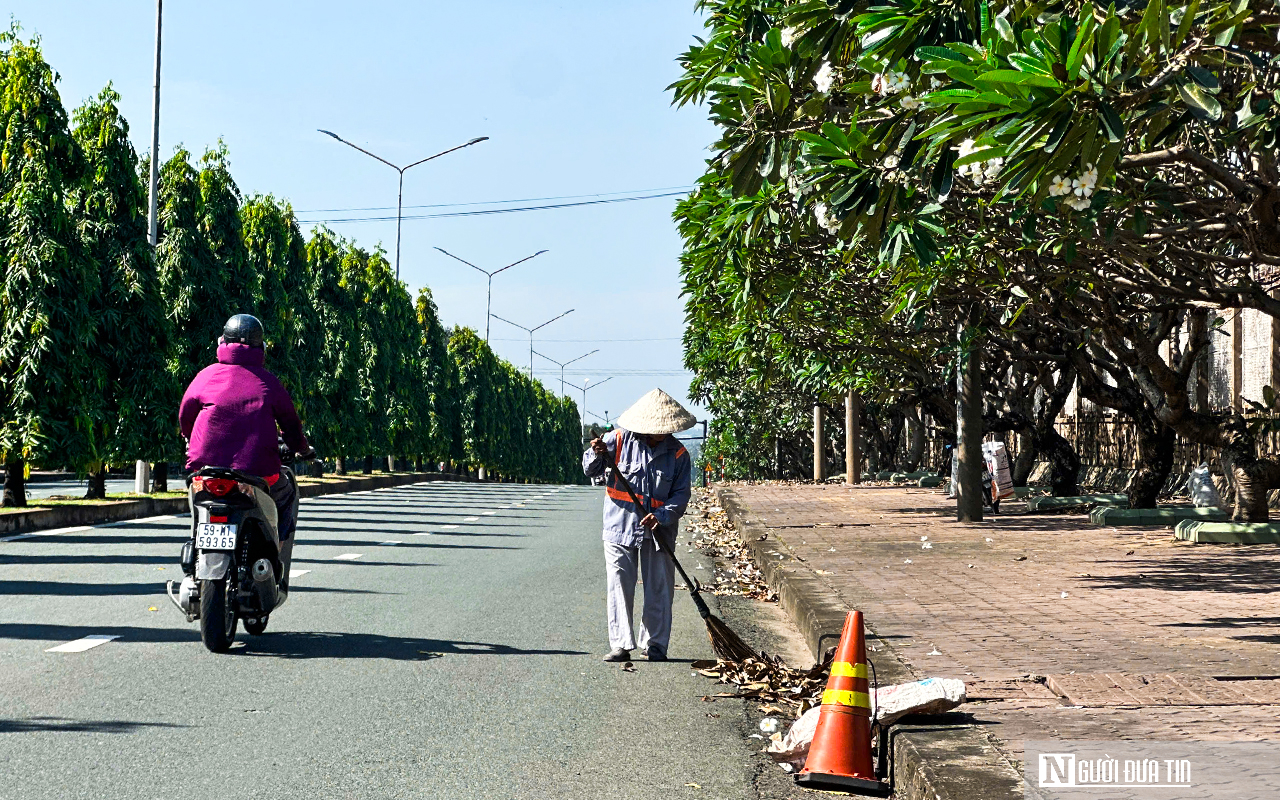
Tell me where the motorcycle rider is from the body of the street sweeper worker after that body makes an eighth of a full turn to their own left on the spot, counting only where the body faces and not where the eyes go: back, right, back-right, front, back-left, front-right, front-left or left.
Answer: back-right

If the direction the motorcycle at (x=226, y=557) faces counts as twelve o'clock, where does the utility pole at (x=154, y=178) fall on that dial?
The utility pole is roughly at 12 o'clock from the motorcycle.

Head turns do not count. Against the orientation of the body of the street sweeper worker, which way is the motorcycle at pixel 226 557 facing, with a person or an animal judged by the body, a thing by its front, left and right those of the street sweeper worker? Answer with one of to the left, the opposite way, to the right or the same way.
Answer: the opposite way

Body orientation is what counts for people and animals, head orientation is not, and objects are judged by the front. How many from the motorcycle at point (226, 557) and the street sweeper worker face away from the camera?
1

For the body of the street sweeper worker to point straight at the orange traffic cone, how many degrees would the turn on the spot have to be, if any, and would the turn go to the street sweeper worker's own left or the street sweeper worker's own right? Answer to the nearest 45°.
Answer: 0° — they already face it

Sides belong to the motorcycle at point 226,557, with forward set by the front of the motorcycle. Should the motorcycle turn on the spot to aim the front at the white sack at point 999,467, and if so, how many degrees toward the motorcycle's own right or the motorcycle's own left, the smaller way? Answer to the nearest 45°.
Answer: approximately 45° to the motorcycle's own right

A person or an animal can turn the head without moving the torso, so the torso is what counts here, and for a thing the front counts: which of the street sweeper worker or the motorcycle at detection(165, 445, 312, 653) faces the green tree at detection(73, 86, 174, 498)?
the motorcycle

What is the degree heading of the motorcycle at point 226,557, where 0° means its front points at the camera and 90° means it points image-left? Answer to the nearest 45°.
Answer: approximately 180°

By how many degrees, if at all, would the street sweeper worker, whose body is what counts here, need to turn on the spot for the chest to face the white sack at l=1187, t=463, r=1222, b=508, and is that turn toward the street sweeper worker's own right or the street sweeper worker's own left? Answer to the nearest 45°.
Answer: approximately 135° to the street sweeper worker's own left

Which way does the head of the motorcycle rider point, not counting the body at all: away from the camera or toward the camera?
away from the camera

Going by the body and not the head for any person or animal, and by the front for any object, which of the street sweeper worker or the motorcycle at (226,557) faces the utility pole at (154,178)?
the motorcycle

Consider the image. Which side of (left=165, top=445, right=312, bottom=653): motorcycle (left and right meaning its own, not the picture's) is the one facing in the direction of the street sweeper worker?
right
